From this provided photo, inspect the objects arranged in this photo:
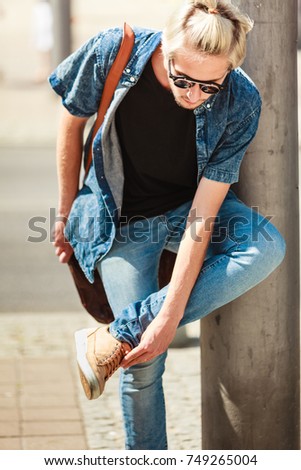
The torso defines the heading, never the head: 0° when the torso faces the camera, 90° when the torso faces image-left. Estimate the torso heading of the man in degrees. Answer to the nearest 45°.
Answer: approximately 0°

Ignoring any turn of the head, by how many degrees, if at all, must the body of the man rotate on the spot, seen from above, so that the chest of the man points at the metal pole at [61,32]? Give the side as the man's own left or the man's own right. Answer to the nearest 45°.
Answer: approximately 180°
